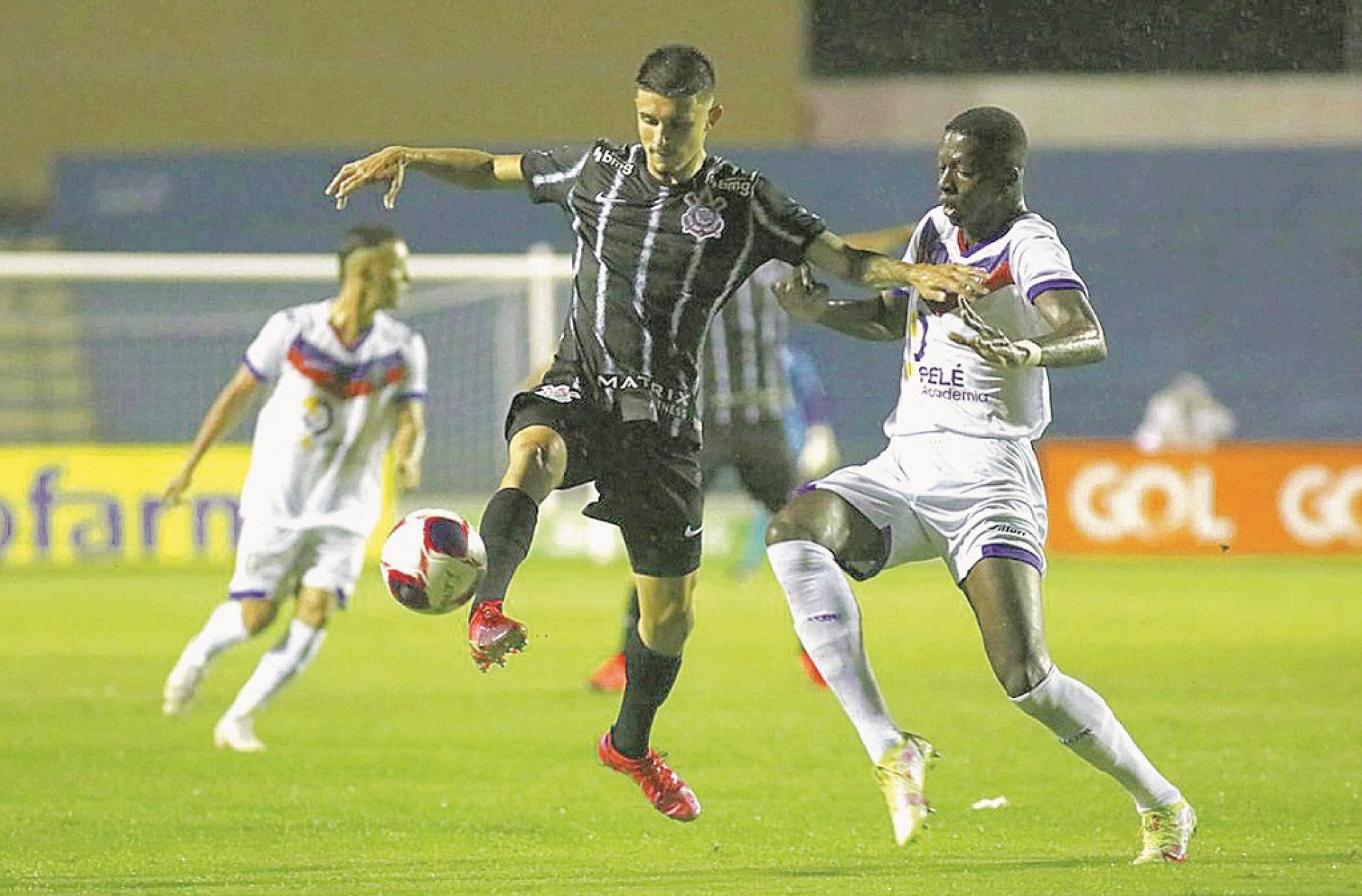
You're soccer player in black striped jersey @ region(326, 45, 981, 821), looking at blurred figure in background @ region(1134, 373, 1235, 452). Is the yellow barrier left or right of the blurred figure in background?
left

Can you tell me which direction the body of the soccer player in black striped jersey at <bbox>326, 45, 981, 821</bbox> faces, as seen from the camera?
toward the camera

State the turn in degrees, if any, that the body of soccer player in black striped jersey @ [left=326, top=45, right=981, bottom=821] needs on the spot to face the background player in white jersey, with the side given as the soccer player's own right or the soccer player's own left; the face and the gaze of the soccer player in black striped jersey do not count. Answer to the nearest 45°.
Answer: approximately 135° to the soccer player's own right

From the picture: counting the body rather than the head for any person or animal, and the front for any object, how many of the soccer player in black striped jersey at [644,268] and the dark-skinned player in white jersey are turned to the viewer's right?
0

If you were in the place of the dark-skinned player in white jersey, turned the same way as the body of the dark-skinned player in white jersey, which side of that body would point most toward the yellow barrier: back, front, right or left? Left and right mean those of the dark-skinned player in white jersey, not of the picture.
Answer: right

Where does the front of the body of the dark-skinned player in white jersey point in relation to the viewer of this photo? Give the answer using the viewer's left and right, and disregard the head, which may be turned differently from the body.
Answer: facing the viewer and to the left of the viewer

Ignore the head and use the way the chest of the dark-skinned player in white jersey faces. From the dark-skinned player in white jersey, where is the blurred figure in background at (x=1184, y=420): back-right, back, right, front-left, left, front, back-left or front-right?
back-right

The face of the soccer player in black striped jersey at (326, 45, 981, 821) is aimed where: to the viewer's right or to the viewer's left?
to the viewer's left

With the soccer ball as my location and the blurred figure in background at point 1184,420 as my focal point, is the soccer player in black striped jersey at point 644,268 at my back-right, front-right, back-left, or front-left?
front-right

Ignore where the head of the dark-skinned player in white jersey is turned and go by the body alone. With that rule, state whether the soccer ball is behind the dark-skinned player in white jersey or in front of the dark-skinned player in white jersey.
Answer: in front

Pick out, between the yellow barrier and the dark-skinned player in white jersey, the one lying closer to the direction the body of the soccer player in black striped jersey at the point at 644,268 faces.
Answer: the dark-skinned player in white jersey

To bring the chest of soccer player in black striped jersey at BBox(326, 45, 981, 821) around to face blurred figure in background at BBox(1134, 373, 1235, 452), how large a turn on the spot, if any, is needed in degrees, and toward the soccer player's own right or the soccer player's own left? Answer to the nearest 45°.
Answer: approximately 180°

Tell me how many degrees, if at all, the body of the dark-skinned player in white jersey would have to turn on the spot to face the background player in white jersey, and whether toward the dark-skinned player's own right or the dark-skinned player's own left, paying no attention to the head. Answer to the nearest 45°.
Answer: approximately 90° to the dark-skinned player's own right
